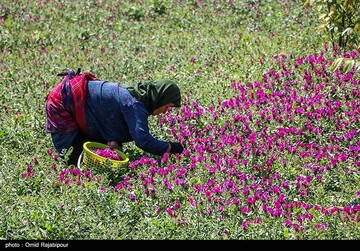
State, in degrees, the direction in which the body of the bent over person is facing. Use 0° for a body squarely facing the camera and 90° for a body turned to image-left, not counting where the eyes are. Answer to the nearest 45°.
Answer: approximately 270°
